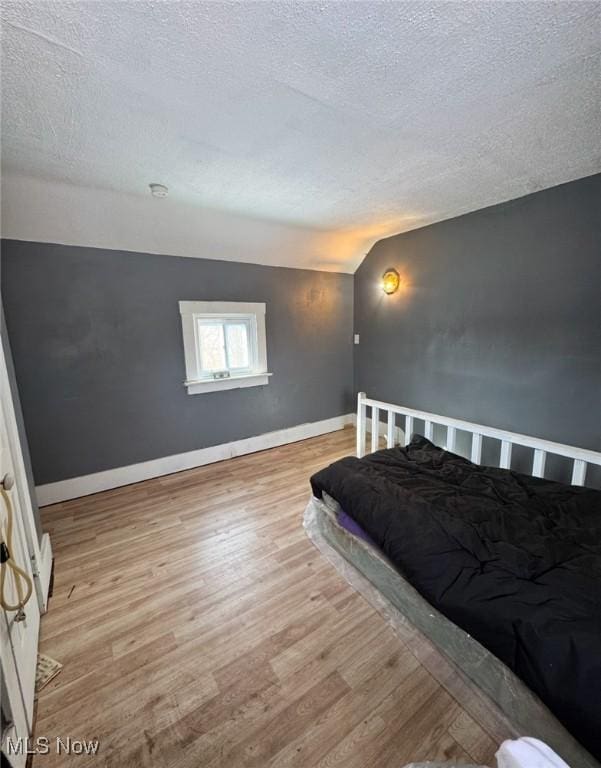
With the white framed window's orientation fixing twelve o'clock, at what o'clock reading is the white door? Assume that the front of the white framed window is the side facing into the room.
The white door is roughly at 2 o'clock from the white framed window.

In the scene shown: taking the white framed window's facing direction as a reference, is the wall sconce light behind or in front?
in front

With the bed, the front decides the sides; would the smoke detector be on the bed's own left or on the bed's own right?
on the bed's own right

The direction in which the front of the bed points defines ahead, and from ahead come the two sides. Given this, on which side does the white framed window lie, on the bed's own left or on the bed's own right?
on the bed's own right

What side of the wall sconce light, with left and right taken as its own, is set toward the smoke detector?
front

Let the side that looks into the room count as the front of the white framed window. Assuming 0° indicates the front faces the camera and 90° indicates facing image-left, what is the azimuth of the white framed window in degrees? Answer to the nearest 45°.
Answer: approximately 315°

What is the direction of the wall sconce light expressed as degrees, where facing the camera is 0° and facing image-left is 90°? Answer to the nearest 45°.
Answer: approximately 45°

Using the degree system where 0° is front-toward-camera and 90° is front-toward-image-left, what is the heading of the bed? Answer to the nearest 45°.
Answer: approximately 45°
